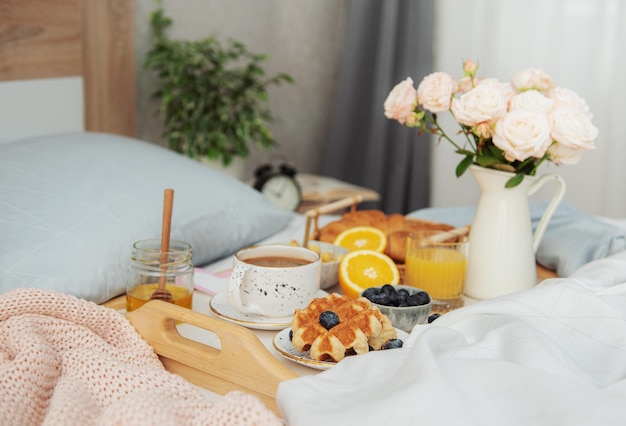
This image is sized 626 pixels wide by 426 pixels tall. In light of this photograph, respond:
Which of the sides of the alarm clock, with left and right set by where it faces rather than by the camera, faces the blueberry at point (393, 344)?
front

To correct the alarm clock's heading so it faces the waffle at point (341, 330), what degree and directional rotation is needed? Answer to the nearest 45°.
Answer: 0° — it already faces it

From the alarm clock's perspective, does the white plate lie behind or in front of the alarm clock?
in front

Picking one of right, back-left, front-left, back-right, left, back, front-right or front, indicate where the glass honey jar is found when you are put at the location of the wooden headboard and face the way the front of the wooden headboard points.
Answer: front-right

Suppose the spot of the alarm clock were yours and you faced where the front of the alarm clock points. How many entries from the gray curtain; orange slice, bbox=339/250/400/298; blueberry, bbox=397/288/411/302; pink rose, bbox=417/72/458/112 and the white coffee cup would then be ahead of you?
4

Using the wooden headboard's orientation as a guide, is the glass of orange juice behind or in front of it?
in front

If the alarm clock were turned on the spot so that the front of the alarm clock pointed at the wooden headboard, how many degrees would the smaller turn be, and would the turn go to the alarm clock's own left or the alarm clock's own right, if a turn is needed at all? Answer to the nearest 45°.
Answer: approximately 90° to the alarm clock's own right

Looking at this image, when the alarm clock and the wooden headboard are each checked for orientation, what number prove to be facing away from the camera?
0

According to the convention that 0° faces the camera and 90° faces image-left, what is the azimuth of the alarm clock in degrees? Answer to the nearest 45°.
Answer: approximately 0°

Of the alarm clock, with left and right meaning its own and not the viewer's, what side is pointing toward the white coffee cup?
front

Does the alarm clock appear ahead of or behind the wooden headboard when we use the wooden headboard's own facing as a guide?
ahead
